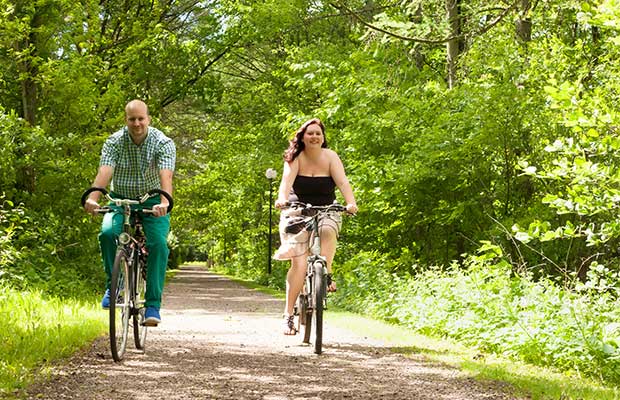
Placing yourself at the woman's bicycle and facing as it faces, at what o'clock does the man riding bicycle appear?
The man riding bicycle is roughly at 2 o'clock from the woman's bicycle.

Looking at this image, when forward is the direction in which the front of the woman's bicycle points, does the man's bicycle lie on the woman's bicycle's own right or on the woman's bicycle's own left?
on the woman's bicycle's own right

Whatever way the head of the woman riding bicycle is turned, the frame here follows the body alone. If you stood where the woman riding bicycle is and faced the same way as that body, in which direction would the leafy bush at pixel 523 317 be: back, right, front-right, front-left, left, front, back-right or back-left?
left

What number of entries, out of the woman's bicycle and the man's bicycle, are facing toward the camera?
2

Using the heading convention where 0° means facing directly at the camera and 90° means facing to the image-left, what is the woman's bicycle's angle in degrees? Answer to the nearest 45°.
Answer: approximately 0°

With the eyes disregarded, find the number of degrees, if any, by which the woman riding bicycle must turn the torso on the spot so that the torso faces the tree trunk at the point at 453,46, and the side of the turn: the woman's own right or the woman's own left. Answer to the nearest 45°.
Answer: approximately 180°

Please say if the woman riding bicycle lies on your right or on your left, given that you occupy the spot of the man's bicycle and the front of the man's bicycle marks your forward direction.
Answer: on your left

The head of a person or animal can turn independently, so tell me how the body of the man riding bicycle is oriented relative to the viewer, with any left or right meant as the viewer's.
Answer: facing the viewer

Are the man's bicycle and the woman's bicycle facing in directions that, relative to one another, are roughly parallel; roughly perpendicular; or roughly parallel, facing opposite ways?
roughly parallel

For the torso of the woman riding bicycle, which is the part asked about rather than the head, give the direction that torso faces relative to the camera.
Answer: toward the camera

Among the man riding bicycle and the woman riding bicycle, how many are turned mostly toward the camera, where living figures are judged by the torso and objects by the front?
2

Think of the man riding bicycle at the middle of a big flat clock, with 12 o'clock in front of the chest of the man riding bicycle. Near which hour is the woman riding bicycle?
The woman riding bicycle is roughly at 8 o'clock from the man riding bicycle.

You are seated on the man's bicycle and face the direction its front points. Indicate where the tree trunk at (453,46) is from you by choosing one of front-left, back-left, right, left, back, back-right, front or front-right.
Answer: back-left
